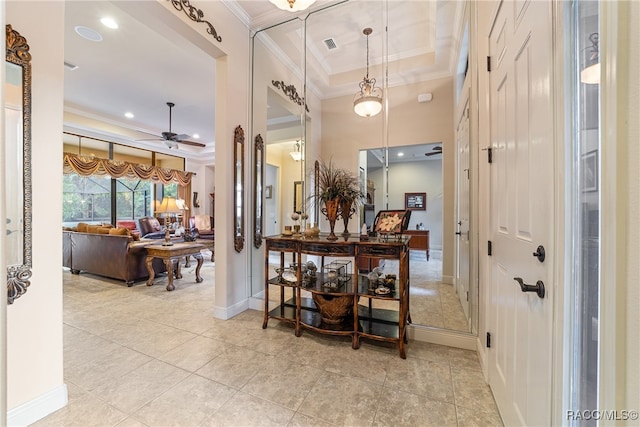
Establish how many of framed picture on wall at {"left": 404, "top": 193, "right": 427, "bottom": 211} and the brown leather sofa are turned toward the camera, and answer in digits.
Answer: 1

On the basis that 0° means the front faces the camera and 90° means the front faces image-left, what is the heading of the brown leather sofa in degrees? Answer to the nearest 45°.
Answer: approximately 225°

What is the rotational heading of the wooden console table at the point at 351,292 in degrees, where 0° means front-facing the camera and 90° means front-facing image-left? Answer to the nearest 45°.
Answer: approximately 45°
